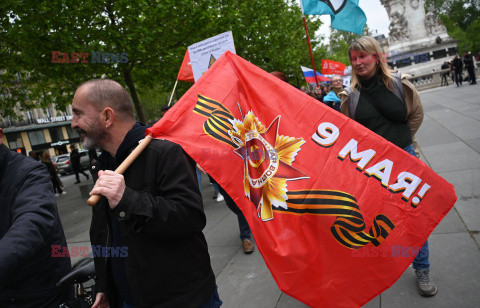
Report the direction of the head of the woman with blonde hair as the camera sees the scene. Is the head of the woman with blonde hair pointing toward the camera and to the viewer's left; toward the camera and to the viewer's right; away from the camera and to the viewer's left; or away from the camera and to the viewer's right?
toward the camera and to the viewer's left

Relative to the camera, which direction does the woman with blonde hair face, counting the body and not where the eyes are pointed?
toward the camera

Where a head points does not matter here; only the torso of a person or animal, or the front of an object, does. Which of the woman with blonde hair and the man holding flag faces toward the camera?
the woman with blonde hair

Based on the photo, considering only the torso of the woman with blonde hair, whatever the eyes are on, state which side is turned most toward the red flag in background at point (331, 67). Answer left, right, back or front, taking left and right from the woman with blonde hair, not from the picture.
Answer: back

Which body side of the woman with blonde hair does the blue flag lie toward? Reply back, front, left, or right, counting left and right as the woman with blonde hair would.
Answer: back

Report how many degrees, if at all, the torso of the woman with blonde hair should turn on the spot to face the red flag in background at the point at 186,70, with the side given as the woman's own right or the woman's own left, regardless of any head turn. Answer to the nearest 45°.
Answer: approximately 135° to the woman's own right

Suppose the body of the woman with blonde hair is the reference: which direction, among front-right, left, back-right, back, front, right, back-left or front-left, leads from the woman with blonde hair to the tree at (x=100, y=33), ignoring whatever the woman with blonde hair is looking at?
back-right

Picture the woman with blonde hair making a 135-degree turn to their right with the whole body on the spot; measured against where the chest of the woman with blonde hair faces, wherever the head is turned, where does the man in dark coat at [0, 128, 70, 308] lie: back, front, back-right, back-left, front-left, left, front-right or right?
left

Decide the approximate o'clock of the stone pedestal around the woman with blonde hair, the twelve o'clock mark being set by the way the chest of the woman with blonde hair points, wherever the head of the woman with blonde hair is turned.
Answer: The stone pedestal is roughly at 6 o'clock from the woman with blonde hair.

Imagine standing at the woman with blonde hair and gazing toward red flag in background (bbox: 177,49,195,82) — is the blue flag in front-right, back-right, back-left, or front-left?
front-right
